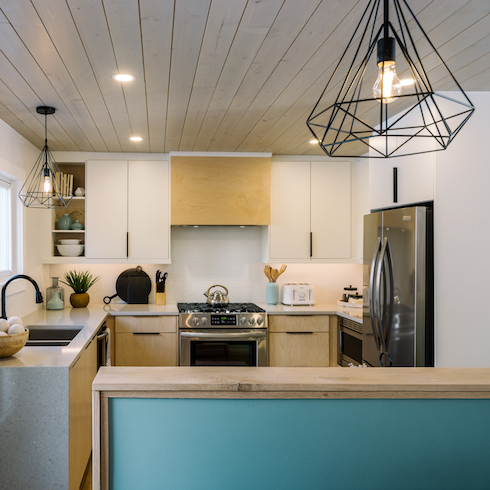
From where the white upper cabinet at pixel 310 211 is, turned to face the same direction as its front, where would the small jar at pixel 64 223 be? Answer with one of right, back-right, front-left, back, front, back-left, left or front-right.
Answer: right

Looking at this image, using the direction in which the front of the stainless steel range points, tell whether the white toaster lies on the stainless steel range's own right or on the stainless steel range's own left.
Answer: on the stainless steel range's own left

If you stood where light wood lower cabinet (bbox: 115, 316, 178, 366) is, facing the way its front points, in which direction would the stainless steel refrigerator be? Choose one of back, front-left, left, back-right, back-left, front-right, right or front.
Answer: front-left

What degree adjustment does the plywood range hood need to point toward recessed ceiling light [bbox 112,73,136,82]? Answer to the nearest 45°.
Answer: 0° — it already faces it

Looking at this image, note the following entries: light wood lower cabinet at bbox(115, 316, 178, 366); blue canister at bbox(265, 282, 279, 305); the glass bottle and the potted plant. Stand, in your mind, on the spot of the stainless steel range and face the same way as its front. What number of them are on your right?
3

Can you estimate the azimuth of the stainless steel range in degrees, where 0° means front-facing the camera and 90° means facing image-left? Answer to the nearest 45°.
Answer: approximately 0°

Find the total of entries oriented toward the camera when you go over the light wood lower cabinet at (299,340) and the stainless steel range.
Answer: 2

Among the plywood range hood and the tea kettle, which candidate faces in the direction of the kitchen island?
the plywood range hood

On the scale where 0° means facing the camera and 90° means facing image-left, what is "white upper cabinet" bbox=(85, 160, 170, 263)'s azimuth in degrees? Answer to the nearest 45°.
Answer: approximately 0°

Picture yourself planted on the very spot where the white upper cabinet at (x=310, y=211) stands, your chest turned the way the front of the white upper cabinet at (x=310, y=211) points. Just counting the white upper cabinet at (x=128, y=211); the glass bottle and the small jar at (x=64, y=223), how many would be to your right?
3
